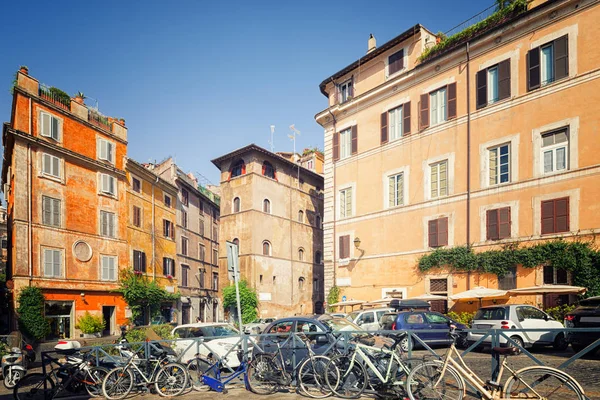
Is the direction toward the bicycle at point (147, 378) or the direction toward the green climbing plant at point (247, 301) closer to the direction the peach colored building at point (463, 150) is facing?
the bicycle

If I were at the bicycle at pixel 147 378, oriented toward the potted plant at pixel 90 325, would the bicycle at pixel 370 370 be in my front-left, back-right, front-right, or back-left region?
back-right

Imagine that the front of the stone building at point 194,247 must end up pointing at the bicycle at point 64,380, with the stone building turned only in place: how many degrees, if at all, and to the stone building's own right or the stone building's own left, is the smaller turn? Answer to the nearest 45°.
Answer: approximately 45° to the stone building's own right

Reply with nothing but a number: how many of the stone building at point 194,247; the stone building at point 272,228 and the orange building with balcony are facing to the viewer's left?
0

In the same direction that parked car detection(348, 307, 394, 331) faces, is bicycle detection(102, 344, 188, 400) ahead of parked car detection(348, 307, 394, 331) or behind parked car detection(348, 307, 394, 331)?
ahead

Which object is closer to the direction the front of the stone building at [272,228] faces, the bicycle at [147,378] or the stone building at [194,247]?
the bicycle

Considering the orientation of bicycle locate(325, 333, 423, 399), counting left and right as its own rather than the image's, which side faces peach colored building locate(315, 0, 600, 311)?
right

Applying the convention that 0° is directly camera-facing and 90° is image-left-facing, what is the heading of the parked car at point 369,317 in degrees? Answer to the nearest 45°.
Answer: approximately 45°

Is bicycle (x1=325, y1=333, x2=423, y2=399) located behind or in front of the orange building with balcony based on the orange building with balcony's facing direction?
in front

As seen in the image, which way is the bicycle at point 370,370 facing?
to the viewer's left

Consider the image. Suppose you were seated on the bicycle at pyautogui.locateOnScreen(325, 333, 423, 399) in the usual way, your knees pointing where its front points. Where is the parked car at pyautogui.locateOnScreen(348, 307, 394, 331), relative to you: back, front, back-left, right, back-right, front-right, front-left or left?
right
